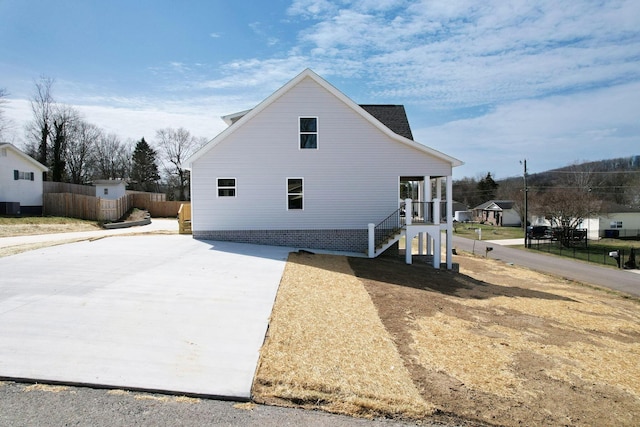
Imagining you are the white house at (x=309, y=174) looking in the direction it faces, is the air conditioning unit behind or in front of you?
behind

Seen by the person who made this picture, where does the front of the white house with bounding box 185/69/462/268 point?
facing to the right of the viewer

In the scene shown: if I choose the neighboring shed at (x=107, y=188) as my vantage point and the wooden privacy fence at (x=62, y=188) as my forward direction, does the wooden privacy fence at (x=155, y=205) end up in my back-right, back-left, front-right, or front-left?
back-left

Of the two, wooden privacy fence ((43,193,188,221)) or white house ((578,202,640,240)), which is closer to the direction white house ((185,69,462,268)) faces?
the white house

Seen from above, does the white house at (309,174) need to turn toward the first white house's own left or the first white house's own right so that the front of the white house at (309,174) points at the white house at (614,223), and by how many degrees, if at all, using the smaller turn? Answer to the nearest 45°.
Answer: approximately 45° to the first white house's own left

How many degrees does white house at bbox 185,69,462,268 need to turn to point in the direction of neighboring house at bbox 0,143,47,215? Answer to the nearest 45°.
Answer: approximately 135° to its left

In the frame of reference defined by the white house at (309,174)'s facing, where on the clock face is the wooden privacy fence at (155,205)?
The wooden privacy fence is roughly at 8 o'clock from the white house.

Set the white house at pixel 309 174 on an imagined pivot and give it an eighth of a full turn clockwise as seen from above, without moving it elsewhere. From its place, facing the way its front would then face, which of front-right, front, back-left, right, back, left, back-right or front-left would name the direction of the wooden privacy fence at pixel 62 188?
back

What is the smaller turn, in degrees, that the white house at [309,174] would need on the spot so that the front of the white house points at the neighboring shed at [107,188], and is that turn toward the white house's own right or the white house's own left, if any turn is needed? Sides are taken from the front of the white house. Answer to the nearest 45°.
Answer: approximately 135° to the white house's own left
